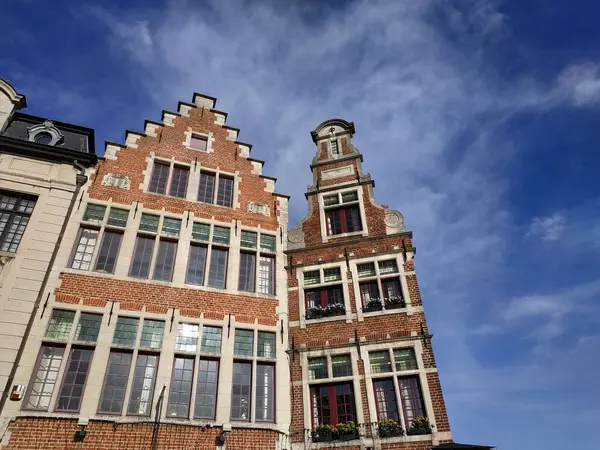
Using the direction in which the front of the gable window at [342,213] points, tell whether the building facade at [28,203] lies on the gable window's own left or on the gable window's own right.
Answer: on the gable window's own right

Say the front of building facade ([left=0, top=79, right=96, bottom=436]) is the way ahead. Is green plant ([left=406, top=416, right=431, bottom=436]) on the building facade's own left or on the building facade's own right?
on the building facade's own left

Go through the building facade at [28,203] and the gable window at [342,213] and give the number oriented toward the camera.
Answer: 2

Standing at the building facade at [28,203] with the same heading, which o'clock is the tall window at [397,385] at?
The tall window is roughly at 10 o'clock from the building facade.

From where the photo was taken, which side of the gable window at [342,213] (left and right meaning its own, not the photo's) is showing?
front

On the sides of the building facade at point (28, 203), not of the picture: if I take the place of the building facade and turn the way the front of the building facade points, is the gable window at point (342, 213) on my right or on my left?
on my left

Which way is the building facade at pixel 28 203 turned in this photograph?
toward the camera

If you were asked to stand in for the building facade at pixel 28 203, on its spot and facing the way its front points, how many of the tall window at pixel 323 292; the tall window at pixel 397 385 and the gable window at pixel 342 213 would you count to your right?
0
